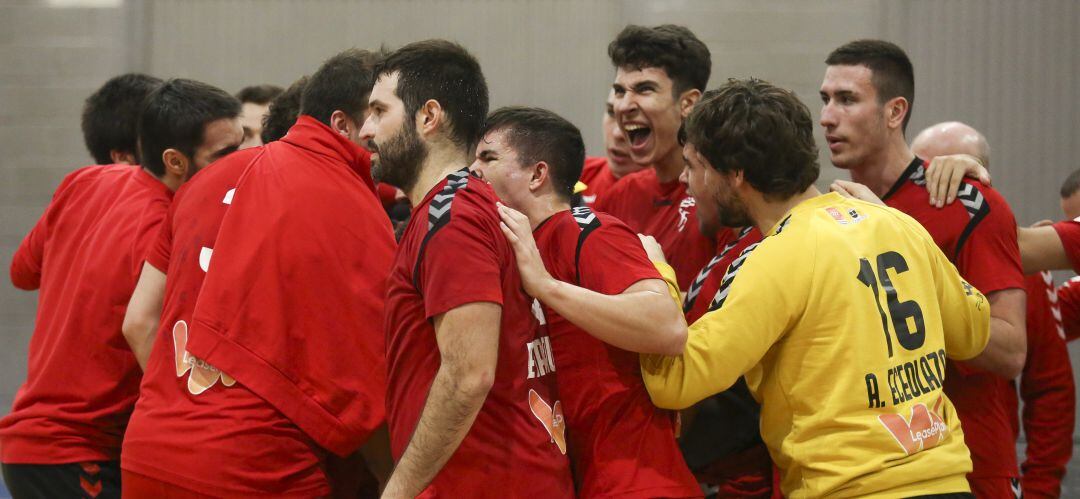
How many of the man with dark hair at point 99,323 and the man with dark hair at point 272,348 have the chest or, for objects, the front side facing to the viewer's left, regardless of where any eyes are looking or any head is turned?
0

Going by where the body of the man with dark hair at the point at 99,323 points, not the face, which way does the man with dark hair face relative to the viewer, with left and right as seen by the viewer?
facing away from the viewer and to the right of the viewer

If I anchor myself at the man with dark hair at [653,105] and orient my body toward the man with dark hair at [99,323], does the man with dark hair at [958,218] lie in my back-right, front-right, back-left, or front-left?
back-left

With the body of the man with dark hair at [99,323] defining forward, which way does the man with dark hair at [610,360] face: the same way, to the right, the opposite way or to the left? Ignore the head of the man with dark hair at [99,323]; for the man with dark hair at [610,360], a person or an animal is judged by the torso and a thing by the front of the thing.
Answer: to the left

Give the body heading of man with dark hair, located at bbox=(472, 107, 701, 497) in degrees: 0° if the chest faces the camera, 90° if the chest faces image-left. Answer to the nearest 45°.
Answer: approximately 90°

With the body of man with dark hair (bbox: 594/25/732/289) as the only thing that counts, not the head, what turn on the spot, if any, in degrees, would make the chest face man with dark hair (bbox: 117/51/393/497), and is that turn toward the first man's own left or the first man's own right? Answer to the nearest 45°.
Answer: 0° — they already face them

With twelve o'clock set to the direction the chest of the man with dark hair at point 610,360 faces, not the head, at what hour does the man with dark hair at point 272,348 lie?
the man with dark hair at point 272,348 is roughly at 12 o'clock from the man with dark hair at point 610,360.

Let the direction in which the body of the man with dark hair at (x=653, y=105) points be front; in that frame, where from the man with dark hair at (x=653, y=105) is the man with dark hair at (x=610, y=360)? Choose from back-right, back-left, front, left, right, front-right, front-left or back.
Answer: front-left

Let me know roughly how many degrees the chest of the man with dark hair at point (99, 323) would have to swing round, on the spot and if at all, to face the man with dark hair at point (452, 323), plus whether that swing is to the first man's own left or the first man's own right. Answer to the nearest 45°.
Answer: approximately 90° to the first man's own right

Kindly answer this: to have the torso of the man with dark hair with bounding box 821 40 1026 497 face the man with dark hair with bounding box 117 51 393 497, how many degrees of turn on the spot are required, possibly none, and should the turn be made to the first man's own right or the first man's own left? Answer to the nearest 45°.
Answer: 0° — they already face them

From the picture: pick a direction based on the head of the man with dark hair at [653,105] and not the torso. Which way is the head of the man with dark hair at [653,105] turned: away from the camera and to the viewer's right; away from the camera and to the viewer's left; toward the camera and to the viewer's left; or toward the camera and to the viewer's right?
toward the camera and to the viewer's left

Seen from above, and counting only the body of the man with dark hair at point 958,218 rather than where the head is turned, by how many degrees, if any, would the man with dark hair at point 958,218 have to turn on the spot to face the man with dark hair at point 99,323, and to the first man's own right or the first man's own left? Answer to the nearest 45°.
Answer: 0° — they already face them

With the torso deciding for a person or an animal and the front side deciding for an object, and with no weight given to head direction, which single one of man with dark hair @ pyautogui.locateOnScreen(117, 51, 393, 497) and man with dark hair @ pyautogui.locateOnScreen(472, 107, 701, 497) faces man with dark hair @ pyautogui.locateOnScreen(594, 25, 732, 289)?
man with dark hair @ pyautogui.locateOnScreen(117, 51, 393, 497)
